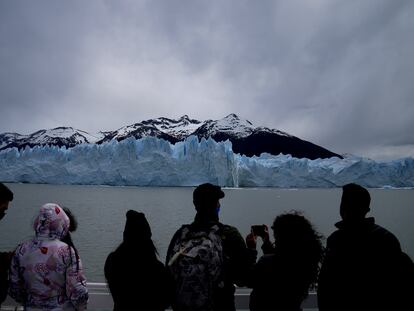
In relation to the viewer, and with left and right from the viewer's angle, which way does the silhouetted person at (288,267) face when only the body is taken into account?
facing away from the viewer and to the left of the viewer

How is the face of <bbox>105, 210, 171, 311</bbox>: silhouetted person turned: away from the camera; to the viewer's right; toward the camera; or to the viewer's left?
away from the camera

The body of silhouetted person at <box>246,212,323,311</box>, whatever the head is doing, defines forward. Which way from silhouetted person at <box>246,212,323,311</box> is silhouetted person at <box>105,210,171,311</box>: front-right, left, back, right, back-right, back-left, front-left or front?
front-left

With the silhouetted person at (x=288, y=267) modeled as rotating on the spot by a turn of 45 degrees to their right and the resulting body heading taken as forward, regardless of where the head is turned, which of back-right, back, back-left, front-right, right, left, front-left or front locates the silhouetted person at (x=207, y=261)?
left
